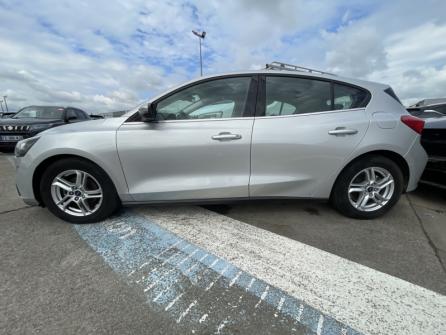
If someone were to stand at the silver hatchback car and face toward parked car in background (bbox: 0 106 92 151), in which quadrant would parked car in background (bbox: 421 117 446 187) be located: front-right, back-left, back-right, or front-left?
back-right

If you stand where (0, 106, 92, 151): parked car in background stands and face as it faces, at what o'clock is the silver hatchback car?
The silver hatchback car is roughly at 10 o'clock from the parked car in background.

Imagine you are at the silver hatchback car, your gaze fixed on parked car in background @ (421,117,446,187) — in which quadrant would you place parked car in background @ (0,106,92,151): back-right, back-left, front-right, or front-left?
back-left

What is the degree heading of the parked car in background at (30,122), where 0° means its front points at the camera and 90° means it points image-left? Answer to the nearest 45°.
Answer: approximately 45°

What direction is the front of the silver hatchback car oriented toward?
to the viewer's left

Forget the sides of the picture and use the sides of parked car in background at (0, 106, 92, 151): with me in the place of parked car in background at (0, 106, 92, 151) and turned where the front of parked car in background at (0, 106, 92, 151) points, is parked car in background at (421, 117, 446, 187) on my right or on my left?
on my left

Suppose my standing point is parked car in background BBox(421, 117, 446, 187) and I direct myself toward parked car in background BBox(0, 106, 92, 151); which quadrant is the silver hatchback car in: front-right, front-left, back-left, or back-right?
front-left

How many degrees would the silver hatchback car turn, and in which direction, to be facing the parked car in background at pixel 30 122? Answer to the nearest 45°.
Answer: approximately 45° to its right

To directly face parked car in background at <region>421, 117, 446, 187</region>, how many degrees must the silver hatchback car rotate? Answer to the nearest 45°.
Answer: approximately 180°

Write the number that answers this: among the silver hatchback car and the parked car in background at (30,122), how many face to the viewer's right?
0

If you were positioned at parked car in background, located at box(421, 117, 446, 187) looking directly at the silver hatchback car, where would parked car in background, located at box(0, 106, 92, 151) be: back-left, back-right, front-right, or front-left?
front-right
